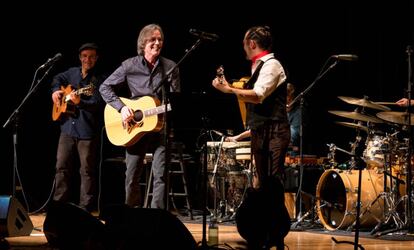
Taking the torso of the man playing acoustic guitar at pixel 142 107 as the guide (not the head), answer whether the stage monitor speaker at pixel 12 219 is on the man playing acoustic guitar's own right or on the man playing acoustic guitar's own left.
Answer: on the man playing acoustic guitar's own right

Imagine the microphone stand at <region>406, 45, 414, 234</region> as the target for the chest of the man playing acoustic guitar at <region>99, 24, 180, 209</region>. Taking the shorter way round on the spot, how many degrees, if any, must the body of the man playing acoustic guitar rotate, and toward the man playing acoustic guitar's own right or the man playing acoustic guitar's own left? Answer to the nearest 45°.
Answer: approximately 45° to the man playing acoustic guitar's own left

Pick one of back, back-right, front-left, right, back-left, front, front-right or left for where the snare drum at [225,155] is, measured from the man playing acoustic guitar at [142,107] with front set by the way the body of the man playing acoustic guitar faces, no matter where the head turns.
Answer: left

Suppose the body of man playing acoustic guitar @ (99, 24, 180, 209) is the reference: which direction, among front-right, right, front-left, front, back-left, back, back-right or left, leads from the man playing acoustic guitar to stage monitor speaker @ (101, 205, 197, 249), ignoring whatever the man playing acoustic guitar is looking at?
front-right

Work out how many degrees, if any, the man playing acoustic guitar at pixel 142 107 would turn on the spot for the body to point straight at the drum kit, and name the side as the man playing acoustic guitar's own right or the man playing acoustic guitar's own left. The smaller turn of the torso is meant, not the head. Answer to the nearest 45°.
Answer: approximately 45° to the man playing acoustic guitar's own left

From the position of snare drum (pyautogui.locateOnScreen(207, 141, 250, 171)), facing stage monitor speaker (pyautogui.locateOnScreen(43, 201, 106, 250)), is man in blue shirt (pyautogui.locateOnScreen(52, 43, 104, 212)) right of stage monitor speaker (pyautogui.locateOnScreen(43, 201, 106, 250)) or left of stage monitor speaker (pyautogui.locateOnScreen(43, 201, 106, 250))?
right

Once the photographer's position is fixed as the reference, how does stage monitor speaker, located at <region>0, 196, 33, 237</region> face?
facing away from the viewer and to the right of the viewer

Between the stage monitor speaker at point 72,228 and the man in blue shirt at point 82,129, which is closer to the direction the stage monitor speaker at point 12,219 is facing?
the man in blue shirt

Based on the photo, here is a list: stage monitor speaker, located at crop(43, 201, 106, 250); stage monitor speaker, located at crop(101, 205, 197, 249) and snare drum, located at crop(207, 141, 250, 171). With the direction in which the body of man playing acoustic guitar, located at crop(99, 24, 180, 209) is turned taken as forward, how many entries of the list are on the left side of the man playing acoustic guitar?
1

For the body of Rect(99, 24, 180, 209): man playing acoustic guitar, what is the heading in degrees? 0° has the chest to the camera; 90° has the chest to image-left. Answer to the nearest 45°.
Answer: approximately 315°

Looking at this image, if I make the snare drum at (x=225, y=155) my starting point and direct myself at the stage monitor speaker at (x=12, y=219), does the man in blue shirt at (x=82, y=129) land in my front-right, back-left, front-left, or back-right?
front-right

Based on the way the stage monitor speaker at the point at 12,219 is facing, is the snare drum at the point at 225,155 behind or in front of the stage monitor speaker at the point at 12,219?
in front

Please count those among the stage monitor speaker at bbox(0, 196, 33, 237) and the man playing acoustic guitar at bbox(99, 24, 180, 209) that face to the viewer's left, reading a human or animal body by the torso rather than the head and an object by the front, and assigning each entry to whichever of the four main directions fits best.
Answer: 0

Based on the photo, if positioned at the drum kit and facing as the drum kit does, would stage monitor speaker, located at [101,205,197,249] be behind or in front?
in front

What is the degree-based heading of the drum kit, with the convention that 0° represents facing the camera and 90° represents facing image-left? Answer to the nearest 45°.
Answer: approximately 45°
